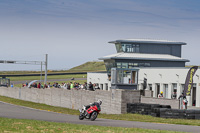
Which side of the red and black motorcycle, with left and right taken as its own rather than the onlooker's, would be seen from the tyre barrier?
left
